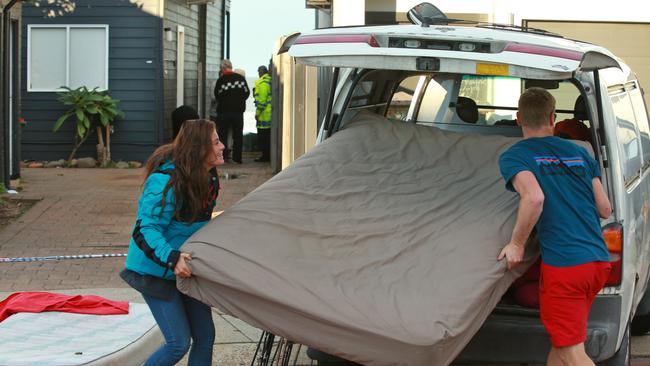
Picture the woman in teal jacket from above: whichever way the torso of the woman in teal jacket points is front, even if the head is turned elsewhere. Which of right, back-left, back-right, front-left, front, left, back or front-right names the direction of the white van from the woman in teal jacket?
front

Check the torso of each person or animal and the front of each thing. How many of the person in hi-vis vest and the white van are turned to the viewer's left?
1

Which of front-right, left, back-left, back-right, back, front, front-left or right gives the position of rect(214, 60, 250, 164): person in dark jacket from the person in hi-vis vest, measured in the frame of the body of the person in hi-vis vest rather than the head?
front-left

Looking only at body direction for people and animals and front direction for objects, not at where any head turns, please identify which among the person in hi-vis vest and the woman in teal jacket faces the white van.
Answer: the woman in teal jacket

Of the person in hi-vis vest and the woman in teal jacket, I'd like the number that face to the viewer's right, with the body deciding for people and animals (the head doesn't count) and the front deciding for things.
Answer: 1

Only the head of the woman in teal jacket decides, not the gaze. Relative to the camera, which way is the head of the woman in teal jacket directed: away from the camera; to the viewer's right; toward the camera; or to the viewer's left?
to the viewer's right

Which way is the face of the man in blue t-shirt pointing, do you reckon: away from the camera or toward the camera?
away from the camera

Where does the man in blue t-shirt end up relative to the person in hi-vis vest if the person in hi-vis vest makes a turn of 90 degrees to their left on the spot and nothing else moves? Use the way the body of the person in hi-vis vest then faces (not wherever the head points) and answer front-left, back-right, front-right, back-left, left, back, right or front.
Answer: front

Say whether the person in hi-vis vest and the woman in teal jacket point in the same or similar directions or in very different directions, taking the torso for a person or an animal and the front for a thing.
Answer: very different directions

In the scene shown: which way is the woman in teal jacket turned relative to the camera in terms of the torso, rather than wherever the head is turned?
to the viewer's right

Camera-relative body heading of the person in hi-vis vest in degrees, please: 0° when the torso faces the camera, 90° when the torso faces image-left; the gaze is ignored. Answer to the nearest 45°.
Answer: approximately 90°

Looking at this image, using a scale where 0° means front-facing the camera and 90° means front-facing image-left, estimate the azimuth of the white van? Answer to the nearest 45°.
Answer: approximately 225°

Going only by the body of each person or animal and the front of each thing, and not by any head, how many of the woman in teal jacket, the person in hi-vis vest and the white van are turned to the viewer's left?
1

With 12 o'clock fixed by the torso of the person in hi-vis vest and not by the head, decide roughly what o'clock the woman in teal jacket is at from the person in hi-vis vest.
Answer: The woman in teal jacket is roughly at 9 o'clock from the person in hi-vis vest.

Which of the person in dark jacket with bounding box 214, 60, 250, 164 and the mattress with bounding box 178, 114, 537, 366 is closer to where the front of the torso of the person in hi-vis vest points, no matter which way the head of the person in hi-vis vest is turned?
the person in dark jacket

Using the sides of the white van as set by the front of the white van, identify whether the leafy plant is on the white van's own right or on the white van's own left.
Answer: on the white van's own left
